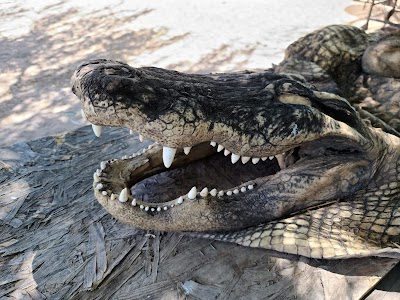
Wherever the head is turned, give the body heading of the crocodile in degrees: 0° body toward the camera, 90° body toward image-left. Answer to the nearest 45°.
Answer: approximately 90°
